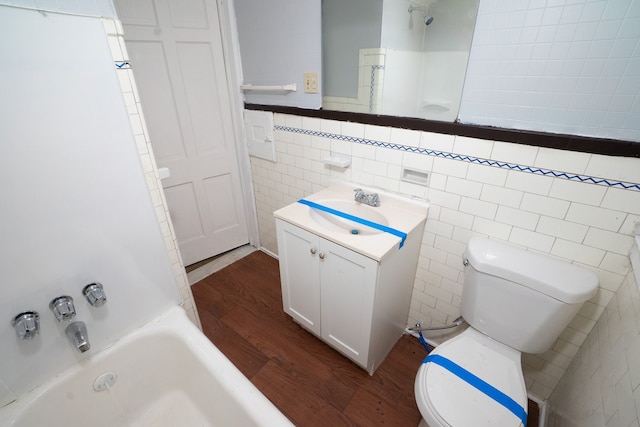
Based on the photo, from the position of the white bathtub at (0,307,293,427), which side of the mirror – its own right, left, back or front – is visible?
front

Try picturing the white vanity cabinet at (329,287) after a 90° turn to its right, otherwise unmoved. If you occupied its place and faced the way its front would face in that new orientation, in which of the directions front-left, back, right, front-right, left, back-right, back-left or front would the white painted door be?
front

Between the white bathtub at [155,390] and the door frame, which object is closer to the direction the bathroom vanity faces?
the white bathtub

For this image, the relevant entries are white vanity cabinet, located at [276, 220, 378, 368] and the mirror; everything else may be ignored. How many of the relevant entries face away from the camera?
0

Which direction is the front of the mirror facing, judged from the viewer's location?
facing the viewer and to the left of the viewer

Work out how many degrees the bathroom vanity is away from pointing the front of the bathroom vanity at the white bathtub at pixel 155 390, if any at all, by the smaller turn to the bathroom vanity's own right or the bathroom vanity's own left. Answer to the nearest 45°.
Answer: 0° — it already faces it

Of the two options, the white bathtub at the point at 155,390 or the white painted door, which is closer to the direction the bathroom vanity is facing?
the white bathtub

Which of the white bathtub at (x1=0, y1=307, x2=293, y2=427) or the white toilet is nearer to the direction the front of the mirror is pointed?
the white bathtub

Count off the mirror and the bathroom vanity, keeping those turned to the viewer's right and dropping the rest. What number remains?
0
